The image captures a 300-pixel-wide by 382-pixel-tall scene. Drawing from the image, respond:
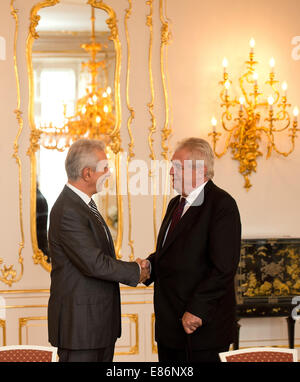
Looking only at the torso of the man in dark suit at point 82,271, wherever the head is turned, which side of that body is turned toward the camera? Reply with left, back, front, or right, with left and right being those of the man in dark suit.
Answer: right

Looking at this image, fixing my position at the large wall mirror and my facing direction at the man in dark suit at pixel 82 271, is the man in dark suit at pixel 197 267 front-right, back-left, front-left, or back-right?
front-left

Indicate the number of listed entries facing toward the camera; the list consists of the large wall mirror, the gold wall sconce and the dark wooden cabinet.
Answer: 3

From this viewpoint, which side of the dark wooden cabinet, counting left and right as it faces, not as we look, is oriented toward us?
front

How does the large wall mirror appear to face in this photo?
toward the camera

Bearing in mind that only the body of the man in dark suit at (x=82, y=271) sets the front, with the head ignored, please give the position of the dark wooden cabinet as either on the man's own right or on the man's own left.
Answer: on the man's own left

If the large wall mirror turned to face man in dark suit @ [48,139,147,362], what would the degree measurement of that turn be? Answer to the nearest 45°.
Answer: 0° — it already faces them

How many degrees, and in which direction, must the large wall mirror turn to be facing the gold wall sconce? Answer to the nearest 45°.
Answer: approximately 90° to its left

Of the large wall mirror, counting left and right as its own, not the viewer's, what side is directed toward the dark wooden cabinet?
left

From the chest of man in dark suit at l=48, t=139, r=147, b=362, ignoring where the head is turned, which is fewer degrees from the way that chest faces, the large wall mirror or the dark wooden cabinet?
the dark wooden cabinet

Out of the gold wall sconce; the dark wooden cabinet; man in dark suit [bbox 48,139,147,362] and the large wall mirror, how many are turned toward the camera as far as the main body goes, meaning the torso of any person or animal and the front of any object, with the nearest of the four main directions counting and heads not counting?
3

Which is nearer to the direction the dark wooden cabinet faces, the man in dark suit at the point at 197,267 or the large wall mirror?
the man in dark suit

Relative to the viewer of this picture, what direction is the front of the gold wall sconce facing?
facing the viewer

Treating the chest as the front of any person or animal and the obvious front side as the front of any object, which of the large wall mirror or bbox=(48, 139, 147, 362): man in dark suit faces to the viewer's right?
the man in dark suit

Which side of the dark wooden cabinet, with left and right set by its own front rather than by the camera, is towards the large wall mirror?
right

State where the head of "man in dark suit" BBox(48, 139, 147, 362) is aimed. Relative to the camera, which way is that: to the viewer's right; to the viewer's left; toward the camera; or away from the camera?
to the viewer's right
